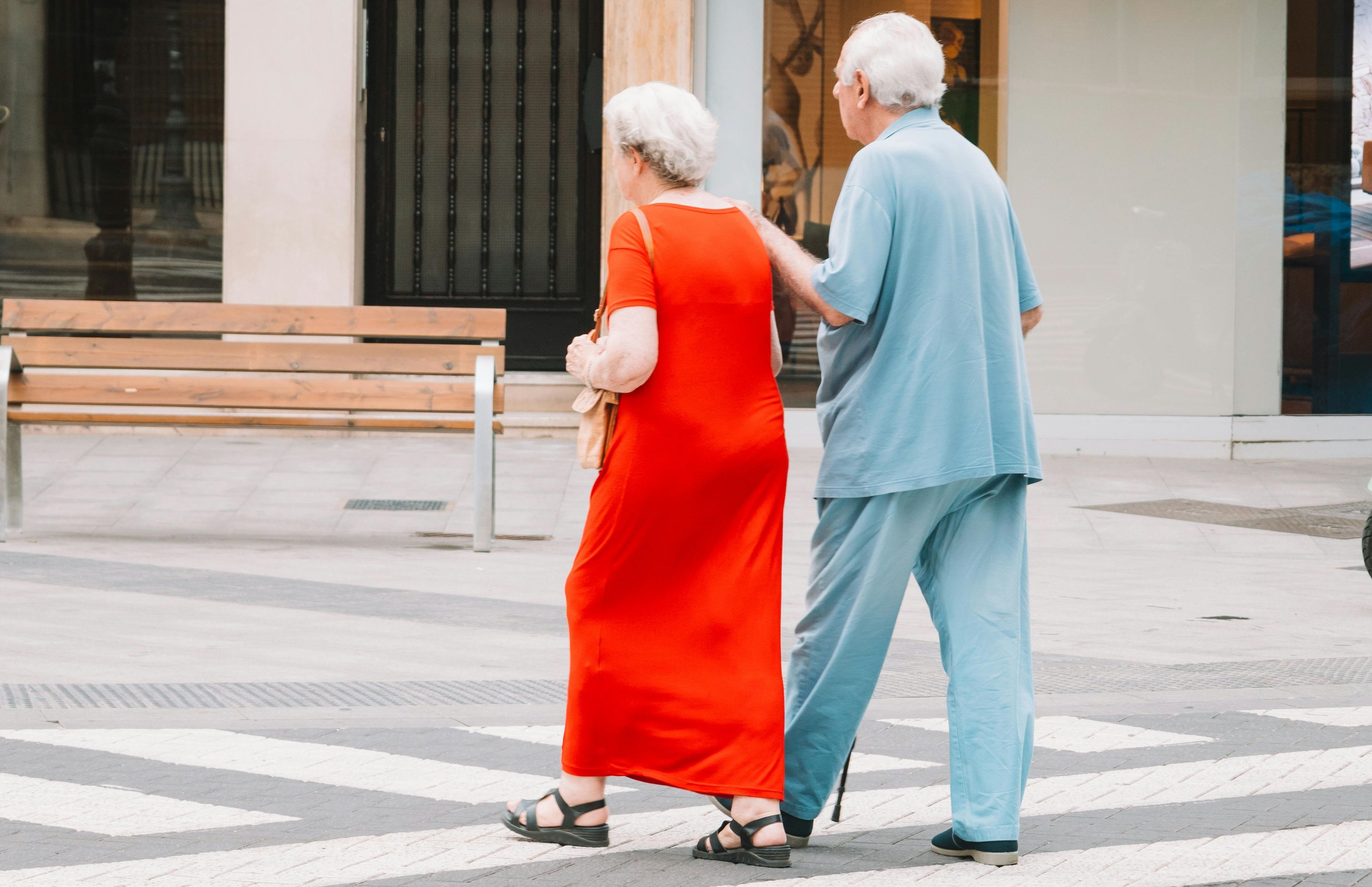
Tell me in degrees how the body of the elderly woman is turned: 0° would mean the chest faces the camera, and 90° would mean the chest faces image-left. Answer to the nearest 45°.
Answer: approximately 135°

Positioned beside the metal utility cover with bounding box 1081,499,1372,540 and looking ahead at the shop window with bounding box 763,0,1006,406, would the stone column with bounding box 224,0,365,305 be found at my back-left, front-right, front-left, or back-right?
front-left

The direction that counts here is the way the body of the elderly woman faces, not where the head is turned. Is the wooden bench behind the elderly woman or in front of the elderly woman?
in front

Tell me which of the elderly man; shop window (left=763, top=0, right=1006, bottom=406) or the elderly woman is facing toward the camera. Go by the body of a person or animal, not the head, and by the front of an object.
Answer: the shop window

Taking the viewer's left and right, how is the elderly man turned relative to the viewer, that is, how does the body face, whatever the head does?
facing away from the viewer and to the left of the viewer

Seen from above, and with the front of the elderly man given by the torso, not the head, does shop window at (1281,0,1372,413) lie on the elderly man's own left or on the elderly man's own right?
on the elderly man's own right

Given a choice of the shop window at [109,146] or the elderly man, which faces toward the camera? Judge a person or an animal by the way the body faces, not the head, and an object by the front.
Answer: the shop window

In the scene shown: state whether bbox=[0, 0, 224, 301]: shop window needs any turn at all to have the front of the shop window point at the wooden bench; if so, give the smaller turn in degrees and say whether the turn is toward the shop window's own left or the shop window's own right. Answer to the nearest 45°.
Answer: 0° — it already faces it

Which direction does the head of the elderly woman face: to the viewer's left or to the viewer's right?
to the viewer's left

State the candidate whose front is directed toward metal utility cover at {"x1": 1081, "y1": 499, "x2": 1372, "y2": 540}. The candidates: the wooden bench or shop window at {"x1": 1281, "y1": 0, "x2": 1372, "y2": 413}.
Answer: the shop window

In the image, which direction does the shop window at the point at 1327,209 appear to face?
toward the camera

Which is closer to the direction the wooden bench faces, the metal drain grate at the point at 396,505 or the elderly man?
the elderly man

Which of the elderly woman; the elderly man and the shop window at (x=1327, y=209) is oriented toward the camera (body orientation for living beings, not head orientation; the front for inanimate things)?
the shop window

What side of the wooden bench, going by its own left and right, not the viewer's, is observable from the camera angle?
front

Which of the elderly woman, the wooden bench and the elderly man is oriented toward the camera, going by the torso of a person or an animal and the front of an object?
the wooden bench

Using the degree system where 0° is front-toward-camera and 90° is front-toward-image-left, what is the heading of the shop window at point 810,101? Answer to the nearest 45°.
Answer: approximately 0°

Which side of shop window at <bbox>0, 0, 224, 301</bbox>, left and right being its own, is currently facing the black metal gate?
left

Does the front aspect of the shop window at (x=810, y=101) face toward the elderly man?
yes

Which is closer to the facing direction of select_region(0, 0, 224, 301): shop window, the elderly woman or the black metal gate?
the elderly woman

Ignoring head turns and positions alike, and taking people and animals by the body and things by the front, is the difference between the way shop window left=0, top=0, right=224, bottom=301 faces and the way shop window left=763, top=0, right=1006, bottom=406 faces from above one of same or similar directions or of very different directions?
same or similar directions
